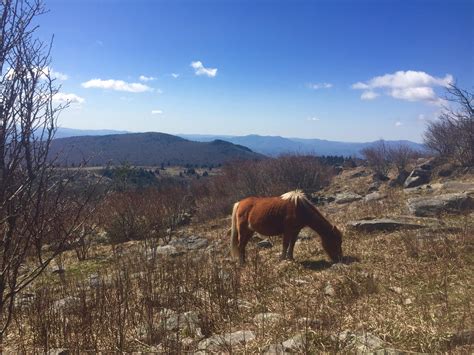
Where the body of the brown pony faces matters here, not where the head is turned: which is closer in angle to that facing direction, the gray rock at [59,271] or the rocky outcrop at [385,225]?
the rocky outcrop

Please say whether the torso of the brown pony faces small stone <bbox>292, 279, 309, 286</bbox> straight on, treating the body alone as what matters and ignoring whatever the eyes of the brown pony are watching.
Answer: no

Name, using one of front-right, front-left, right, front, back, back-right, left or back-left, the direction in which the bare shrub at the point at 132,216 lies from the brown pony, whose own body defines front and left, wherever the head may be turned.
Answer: back-left

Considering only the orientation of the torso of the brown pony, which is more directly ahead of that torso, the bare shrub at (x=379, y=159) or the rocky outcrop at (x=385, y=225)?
the rocky outcrop

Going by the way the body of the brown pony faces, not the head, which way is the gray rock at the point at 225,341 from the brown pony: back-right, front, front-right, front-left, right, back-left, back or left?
right

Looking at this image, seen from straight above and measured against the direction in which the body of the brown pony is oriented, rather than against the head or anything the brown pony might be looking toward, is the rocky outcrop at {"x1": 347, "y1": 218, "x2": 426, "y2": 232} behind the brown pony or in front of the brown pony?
in front

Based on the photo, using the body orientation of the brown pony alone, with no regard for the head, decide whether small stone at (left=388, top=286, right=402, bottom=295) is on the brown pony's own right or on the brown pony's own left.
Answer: on the brown pony's own right

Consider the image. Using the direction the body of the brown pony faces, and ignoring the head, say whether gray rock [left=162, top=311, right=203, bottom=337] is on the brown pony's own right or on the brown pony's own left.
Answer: on the brown pony's own right

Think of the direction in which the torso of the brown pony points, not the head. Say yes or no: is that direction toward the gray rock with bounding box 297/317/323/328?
no

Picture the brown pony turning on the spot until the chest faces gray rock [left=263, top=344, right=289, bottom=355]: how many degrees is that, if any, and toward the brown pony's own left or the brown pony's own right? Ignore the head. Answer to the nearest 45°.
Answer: approximately 90° to the brown pony's own right

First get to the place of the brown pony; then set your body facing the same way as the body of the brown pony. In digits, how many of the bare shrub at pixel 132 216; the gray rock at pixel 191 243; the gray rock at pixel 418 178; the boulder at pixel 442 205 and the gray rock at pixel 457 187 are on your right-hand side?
0

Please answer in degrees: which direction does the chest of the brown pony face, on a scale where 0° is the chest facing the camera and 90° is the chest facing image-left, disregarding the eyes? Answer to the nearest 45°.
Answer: approximately 270°

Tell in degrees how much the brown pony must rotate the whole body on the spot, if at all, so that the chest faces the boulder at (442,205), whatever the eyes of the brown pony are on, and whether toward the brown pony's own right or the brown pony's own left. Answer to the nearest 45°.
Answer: approximately 45° to the brown pony's own left

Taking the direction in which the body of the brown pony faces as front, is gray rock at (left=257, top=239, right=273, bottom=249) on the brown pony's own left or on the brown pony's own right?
on the brown pony's own left

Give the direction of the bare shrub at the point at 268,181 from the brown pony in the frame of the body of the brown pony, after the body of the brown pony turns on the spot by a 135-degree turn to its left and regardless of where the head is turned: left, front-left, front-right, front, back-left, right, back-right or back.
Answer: front-right

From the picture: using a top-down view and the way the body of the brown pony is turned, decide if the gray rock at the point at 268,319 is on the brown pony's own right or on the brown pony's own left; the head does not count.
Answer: on the brown pony's own right

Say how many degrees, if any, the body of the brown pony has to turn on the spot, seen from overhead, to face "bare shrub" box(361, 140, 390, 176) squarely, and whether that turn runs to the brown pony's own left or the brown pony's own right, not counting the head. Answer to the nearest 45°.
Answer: approximately 90° to the brown pony's own left

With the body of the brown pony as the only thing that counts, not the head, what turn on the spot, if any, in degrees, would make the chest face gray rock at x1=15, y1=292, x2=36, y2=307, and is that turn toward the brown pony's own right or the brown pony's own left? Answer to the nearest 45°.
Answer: approximately 135° to the brown pony's own right

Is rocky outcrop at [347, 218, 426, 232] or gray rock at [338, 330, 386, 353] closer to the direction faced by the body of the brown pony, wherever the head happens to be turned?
the rocky outcrop

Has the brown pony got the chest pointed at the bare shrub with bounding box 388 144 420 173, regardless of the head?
no
